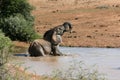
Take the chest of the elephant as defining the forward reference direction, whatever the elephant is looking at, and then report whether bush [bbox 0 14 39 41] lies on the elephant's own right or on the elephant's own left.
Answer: on the elephant's own left

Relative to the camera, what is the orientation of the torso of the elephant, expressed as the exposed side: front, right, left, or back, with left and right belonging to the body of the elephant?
right
